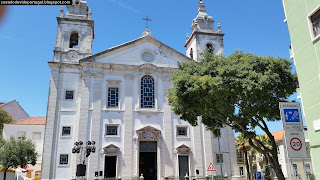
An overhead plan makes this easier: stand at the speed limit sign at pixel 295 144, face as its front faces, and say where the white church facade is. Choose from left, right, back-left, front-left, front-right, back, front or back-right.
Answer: back-right

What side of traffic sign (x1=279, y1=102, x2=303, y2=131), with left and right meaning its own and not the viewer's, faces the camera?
front

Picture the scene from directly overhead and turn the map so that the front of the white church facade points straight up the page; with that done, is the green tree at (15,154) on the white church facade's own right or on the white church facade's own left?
on the white church facade's own right

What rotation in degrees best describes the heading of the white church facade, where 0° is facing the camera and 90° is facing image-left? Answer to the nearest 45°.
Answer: approximately 0°

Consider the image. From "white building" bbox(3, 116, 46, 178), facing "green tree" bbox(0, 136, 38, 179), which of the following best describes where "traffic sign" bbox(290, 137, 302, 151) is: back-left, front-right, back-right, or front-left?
front-left

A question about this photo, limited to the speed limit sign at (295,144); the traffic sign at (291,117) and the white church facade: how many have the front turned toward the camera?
3

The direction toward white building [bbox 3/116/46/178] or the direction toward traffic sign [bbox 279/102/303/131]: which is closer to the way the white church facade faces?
the traffic sign

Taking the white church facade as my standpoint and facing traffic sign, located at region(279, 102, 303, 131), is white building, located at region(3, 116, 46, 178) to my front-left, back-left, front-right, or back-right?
back-right

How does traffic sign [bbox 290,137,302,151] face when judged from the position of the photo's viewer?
facing the viewer

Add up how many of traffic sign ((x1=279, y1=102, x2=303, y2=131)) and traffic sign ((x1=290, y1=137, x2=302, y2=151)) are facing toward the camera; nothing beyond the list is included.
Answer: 2
